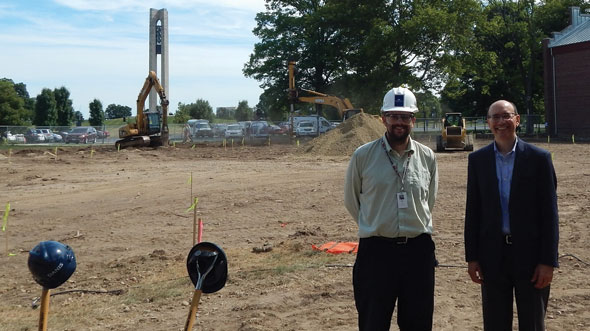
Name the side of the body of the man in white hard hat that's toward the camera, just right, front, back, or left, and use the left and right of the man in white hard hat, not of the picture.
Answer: front

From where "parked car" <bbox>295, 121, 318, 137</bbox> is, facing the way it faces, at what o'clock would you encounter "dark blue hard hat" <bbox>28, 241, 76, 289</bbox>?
The dark blue hard hat is roughly at 12 o'clock from the parked car.

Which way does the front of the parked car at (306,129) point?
toward the camera

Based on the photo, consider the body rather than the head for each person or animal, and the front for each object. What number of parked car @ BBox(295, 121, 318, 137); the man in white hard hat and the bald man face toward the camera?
3

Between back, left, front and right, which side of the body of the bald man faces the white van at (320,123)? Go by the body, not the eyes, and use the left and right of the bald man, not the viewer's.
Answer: back

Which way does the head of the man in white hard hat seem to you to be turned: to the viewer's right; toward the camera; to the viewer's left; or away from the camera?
toward the camera

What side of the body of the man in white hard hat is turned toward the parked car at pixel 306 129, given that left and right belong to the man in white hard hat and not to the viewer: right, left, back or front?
back

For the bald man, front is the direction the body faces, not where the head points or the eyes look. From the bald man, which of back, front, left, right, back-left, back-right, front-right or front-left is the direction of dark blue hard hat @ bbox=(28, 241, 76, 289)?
front-right
